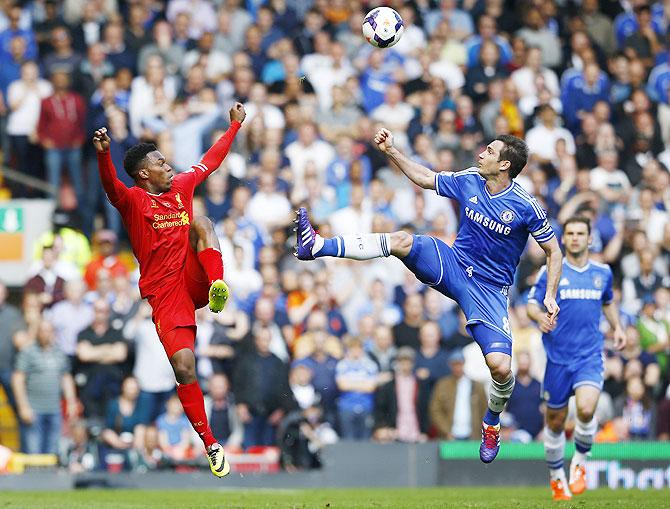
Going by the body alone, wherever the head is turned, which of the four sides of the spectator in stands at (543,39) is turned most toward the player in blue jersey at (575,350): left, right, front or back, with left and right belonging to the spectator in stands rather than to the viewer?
front

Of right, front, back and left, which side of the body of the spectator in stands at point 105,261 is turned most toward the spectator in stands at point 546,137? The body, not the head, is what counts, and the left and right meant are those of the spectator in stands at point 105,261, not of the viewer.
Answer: left

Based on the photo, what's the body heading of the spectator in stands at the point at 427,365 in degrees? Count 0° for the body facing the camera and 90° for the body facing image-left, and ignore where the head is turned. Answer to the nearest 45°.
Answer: approximately 0°

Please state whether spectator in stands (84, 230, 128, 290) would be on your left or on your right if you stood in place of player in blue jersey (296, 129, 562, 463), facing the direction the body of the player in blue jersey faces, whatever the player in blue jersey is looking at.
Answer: on your right

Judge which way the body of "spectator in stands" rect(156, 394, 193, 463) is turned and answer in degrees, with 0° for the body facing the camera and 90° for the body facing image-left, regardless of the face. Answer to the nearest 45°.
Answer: approximately 0°

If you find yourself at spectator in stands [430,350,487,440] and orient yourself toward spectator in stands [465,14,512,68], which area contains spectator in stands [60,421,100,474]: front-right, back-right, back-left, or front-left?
back-left
